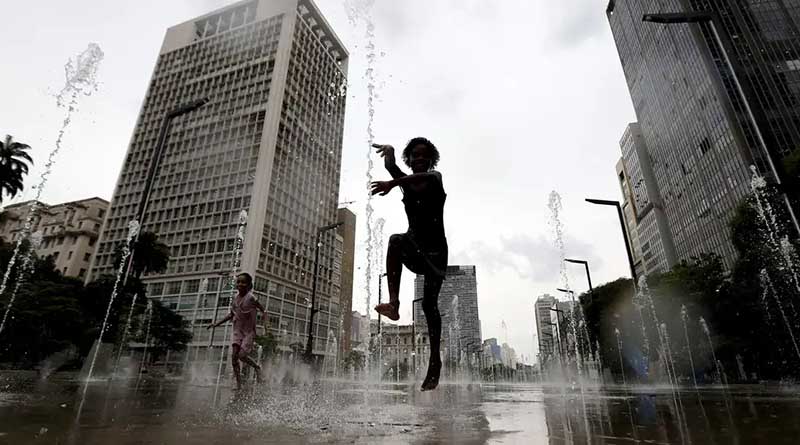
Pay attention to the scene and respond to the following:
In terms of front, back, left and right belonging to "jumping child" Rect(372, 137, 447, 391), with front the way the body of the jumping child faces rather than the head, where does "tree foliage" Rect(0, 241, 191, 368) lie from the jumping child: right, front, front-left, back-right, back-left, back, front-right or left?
right

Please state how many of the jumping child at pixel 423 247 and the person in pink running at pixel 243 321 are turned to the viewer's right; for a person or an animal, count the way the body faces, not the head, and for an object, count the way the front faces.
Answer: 0

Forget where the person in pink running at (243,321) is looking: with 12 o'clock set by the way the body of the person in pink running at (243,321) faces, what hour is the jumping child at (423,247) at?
the jumping child at (423,247) is roughly at 10 o'clock from the person in pink running at (243,321).

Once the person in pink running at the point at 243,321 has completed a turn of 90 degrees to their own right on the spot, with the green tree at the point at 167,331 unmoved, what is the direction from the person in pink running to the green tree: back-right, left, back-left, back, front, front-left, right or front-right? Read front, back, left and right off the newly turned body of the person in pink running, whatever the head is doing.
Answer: front-right

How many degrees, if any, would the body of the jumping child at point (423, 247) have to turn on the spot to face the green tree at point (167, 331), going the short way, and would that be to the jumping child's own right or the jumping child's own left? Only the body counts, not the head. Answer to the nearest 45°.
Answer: approximately 90° to the jumping child's own right

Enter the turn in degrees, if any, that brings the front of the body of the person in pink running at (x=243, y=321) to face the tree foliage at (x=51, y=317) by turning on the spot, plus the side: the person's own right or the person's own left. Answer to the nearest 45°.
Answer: approximately 90° to the person's own right

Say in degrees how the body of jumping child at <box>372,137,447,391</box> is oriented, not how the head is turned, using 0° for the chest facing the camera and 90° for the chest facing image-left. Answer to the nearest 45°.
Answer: approximately 45°

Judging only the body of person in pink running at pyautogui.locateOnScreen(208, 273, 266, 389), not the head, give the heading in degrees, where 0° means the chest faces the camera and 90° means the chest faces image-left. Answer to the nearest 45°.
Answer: approximately 45°

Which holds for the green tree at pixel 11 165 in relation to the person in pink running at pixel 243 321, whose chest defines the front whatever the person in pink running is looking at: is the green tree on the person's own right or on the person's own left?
on the person's own right
